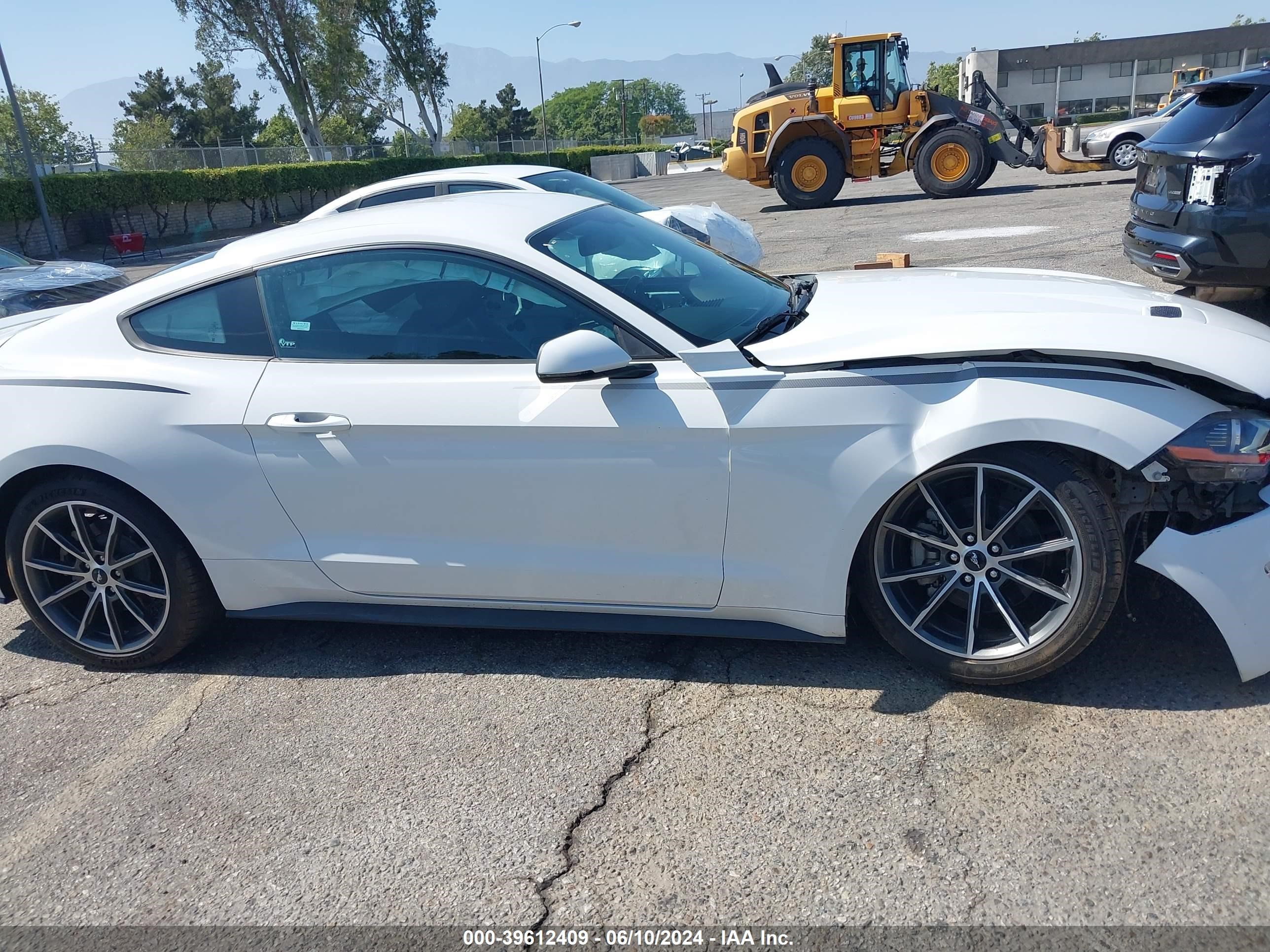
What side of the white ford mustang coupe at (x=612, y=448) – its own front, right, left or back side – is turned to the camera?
right

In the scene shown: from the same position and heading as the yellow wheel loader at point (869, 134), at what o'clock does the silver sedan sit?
The silver sedan is roughly at 11 o'clock from the yellow wheel loader.

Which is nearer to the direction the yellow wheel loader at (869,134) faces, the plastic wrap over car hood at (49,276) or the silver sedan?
the silver sedan

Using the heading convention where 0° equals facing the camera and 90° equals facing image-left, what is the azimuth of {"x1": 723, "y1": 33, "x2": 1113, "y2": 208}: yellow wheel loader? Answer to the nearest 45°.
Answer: approximately 270°

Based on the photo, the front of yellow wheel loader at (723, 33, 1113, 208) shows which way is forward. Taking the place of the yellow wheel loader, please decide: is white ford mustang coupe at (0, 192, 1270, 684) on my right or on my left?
on my right

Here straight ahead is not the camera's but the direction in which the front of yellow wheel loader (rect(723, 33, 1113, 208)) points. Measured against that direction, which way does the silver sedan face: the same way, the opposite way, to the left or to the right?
the opposite way

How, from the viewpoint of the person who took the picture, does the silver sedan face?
facing to the left of the viewer

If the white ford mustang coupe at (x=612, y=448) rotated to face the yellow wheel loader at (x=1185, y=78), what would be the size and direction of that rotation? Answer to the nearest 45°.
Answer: approximately 45° to its left

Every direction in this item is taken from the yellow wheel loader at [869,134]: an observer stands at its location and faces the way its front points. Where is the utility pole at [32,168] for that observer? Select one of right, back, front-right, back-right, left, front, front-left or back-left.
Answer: back

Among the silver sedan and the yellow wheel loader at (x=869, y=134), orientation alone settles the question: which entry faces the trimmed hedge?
the silver sedan

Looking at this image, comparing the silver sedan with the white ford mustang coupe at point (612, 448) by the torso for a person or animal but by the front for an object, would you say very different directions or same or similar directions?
very different directions

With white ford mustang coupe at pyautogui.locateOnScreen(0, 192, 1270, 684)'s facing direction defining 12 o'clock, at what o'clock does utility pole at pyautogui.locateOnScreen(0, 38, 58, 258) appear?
The utility pole is roughly at 8 o'clock from the white ford mustang coupe.

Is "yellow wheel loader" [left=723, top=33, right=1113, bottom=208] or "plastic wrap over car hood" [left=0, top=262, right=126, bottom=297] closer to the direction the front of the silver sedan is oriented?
the yellow wheel loader

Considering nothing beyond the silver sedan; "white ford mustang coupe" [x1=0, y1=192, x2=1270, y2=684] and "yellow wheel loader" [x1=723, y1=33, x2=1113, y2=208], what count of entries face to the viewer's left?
1

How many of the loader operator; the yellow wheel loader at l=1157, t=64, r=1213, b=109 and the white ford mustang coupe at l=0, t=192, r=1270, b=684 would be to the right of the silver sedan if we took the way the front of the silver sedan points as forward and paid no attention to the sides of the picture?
1

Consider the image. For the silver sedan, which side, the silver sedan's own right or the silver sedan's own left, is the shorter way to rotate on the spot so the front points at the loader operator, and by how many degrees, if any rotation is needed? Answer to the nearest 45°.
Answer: approximately 45° to the silver sedan's own left

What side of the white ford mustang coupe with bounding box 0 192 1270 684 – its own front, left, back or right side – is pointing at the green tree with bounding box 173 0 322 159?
left

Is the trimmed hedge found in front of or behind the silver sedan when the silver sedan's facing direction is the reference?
in front

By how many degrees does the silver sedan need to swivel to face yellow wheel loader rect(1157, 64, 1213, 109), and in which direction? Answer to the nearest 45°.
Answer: approximately 90° to its right
